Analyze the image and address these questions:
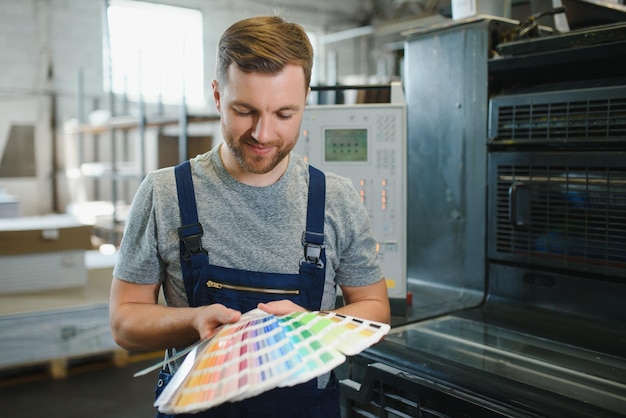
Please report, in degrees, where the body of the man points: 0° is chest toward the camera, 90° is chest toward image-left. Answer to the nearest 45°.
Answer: approximately 0°

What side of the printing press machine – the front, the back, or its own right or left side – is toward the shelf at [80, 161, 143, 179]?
right

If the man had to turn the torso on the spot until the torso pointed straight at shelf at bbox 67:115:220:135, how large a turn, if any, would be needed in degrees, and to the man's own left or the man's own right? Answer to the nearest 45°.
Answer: approximately 180°

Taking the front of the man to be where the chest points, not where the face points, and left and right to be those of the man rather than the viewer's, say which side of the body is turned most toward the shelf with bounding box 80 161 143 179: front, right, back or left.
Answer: back

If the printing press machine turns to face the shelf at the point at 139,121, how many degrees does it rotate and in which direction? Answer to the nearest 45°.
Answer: approximately 90° to its right
